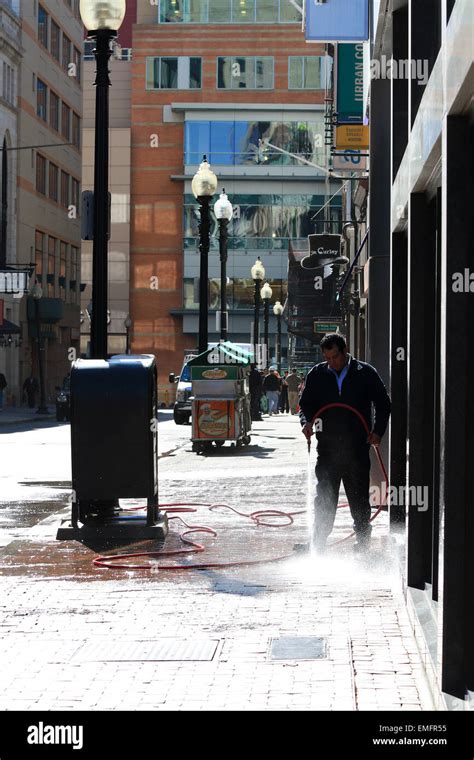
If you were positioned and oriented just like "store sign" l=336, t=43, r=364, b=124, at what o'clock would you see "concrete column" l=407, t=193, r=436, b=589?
The concrete column is roughly at 12 o'clock from the store sign.

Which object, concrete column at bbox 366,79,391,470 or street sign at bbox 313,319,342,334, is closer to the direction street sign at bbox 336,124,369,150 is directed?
the concrete column

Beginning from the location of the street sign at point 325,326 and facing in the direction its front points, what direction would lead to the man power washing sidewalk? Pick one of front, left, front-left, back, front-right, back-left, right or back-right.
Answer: front

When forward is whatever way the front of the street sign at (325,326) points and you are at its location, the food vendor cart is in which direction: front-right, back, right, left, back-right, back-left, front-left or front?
front

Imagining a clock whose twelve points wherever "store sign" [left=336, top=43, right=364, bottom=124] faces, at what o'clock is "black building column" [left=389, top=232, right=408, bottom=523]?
The black building column is roughly at 12 o'clock from the store sign.

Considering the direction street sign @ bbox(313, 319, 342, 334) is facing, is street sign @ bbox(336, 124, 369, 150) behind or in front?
in front

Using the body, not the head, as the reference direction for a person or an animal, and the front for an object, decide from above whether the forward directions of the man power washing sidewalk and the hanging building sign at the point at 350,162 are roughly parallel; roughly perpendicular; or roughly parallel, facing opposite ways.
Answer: roughly parallel

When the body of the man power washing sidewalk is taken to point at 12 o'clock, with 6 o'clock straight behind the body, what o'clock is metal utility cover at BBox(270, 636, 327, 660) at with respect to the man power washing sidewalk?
The metal utility cover is roughly at 12 o'clock from the man power washing sidewalk.

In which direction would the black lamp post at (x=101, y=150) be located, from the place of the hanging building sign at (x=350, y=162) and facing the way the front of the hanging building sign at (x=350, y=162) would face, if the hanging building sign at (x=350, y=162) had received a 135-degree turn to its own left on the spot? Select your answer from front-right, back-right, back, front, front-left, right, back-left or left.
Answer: back-right

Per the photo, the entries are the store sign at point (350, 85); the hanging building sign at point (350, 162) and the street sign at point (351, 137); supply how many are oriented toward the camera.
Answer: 3

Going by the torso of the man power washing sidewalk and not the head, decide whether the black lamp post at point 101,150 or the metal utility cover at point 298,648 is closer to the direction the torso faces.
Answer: the metal utility cover

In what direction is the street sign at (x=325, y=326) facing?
toward the camera

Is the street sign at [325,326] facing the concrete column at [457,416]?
yes
